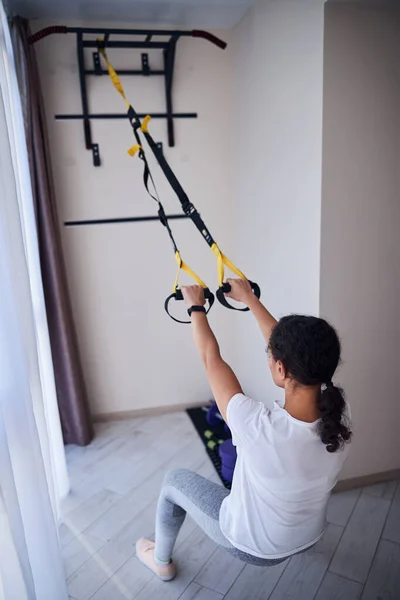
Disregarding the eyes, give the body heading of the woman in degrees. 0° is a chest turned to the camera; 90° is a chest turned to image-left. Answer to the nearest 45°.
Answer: approximately 135°

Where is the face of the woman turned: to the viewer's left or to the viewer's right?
to the viewer's left

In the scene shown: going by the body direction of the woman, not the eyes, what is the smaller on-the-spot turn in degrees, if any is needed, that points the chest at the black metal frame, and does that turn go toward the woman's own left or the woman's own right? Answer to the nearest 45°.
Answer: approximately 45° to the woman's own right

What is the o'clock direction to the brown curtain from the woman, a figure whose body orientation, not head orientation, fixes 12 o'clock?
The brown curtain is roughly at 12 o'clock from the woman.

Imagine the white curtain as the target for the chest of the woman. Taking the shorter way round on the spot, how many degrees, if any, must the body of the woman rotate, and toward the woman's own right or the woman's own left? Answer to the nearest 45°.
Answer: approximately 45° to the woman's own left
